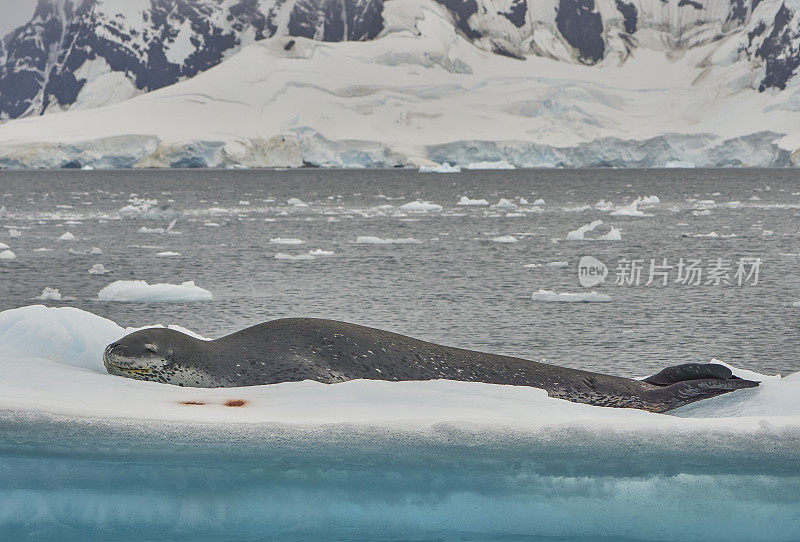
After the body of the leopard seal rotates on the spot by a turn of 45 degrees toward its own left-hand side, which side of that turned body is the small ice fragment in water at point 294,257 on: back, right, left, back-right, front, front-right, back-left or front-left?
back-right

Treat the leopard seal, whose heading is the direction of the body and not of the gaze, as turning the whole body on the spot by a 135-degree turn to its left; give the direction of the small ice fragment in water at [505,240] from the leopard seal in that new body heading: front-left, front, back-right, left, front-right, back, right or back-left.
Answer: back-left

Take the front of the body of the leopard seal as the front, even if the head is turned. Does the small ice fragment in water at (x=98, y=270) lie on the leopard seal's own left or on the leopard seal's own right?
on the leopard seal's own right

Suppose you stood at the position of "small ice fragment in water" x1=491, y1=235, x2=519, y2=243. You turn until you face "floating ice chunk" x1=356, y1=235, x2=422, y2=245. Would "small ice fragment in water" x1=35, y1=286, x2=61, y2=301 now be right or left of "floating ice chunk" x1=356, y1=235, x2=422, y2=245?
left

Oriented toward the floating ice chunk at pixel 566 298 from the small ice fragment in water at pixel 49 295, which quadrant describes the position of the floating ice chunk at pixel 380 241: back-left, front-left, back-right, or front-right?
front-left

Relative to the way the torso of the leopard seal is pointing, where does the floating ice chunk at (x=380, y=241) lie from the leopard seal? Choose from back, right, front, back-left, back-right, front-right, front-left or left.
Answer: right

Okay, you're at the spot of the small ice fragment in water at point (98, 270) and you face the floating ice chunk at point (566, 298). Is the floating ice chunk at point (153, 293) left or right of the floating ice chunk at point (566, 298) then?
right

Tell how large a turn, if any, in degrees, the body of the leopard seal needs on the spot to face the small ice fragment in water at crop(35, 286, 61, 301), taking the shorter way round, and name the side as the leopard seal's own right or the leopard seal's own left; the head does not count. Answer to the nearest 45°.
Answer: approximately 45° to the leopard seal's own right

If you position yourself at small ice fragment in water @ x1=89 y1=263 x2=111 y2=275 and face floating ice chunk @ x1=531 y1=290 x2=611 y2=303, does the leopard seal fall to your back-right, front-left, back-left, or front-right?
front-right

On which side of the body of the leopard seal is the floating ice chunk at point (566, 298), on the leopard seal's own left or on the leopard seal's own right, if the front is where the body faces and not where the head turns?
on the leopard seal's own right

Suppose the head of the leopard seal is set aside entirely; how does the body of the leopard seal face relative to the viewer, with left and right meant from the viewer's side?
facing to the left of the viewer
